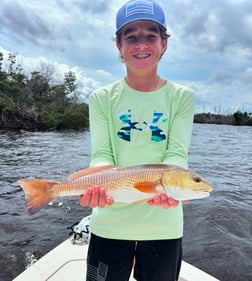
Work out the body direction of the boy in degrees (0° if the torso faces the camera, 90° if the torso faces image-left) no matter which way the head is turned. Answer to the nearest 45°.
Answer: approximately 0°
